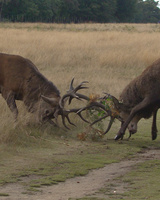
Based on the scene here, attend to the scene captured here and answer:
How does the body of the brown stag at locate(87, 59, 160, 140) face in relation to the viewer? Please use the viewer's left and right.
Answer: facing to the left of the viewer

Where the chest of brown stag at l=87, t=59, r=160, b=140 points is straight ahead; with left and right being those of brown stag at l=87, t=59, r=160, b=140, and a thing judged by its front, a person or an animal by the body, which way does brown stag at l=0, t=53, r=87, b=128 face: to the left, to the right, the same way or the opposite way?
the opposite way

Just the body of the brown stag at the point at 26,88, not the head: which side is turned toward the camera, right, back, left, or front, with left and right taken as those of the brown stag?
right

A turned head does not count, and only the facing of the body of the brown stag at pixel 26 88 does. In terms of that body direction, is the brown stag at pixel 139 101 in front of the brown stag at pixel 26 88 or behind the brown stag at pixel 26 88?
in front

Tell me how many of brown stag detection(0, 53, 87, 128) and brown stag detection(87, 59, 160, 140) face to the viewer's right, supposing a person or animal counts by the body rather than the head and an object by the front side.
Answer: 1

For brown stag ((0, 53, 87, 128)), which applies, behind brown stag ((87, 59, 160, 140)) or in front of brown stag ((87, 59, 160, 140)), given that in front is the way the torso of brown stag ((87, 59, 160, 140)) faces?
in front
